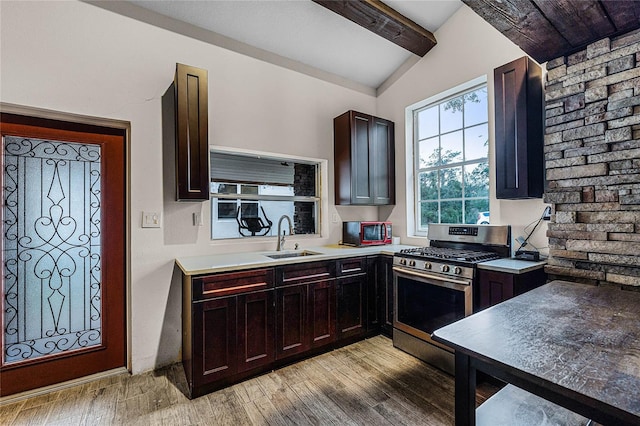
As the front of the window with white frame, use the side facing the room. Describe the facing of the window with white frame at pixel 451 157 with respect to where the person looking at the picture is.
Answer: facing the viewer and to the left of the viewer

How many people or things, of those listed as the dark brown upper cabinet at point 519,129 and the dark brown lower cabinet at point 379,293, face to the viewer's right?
0

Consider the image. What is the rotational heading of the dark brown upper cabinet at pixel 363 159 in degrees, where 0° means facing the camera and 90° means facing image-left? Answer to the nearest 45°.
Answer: approximately 315°

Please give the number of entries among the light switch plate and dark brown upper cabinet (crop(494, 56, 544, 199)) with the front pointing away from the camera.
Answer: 0

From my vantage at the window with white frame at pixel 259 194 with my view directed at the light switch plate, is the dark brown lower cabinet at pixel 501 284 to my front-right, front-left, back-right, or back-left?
back-left

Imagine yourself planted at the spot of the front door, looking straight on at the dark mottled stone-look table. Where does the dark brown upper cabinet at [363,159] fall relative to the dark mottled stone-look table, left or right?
left

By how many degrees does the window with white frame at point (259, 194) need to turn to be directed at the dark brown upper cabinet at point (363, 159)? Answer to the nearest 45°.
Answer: approximately 45° to its left

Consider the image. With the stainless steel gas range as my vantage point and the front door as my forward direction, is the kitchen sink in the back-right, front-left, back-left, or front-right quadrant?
front-right

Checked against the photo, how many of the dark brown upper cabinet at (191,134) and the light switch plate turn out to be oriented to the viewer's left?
0

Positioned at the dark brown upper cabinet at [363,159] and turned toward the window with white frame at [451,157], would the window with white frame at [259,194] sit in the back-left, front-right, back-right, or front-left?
back-right

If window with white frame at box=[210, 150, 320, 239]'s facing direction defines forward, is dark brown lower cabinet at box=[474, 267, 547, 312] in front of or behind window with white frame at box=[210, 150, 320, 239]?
in front

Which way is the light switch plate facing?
toward the camera

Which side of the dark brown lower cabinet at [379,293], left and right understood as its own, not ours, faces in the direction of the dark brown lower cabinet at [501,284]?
left
